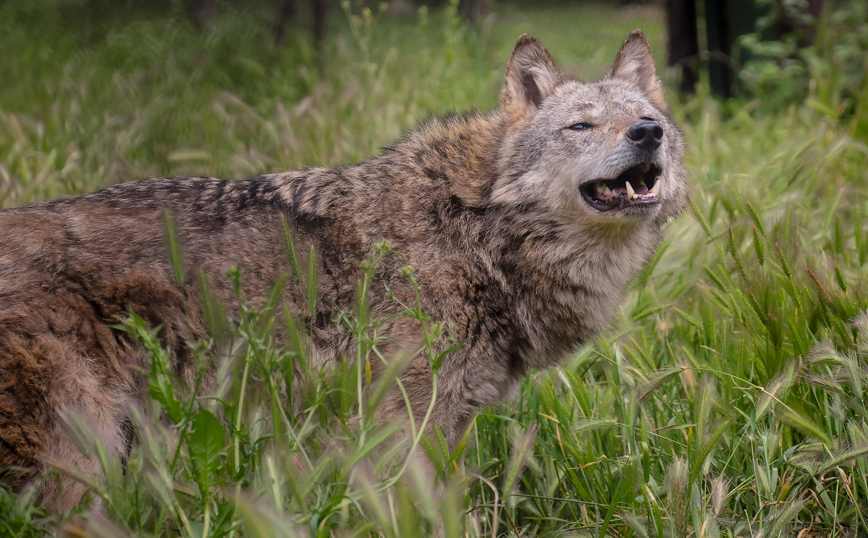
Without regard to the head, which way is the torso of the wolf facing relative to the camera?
to the viewer's right
